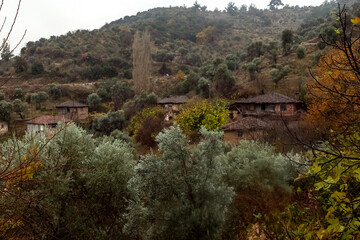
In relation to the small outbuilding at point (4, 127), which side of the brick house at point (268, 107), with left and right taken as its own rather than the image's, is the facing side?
right

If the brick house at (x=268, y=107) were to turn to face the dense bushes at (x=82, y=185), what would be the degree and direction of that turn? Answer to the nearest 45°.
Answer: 0° — it already faces it

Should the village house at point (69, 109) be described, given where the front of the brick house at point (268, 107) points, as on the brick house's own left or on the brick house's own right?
on the brick house's own right

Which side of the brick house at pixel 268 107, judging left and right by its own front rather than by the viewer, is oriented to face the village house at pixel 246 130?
front

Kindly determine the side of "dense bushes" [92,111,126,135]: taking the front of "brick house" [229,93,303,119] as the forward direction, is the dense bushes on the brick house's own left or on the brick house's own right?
on the brick house's own right

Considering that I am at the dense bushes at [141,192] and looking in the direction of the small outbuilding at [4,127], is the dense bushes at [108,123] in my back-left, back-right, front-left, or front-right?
front-right

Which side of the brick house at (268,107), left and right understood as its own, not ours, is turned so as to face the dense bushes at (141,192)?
front

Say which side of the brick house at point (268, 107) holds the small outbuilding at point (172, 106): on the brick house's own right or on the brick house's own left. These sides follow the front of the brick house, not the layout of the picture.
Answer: on the brick house's own right

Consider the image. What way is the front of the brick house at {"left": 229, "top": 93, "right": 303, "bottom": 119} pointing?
toward the camera

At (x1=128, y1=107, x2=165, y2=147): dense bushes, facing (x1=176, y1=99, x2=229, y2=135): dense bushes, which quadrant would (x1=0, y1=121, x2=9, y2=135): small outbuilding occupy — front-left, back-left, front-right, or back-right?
back-left

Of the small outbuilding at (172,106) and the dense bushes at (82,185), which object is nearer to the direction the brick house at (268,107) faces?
the dense bushes

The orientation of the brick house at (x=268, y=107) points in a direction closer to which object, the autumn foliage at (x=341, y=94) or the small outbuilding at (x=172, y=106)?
the autumn foliage
